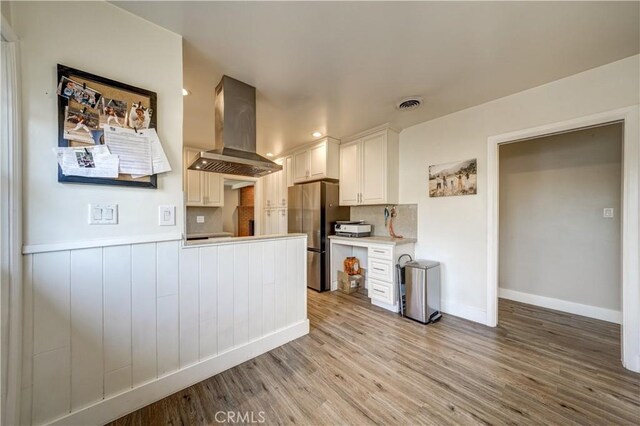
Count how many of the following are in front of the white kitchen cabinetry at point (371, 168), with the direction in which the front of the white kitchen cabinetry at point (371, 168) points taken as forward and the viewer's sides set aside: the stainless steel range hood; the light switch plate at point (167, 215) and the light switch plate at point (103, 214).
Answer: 3

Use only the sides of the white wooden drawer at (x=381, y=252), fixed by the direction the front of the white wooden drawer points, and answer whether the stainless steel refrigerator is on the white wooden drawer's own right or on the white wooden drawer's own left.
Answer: on the white wooden drawer's own right

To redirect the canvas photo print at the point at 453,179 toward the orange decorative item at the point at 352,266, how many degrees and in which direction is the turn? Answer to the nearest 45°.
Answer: approximately 45° to its right

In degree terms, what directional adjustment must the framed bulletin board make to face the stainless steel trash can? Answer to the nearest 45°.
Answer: approximately 45° to its left

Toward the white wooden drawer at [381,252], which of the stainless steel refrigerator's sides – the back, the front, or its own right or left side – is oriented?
left

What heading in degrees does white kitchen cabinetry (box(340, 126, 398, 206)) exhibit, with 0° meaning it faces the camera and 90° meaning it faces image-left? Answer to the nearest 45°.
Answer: approximately 45°
